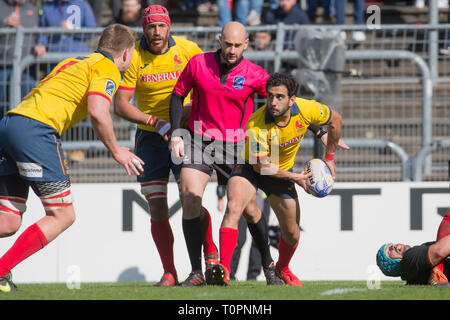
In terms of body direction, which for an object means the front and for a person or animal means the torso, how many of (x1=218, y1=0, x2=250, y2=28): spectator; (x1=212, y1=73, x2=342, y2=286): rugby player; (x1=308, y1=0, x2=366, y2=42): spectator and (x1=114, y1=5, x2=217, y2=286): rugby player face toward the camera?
4

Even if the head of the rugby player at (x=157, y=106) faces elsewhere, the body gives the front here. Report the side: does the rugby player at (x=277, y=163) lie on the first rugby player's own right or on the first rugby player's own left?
on the first rugby player's own left

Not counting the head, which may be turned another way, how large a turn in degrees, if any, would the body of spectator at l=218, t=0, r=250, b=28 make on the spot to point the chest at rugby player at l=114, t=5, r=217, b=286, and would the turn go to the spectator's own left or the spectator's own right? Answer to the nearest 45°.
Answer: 0° — they already face them

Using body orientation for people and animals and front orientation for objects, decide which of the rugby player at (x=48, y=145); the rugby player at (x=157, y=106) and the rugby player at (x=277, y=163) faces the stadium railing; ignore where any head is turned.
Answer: the rugby player at (x=48, y=145)

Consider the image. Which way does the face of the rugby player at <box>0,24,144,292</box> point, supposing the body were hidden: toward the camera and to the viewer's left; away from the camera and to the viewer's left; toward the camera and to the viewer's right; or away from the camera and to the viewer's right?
away from the camera and to the viewer's right

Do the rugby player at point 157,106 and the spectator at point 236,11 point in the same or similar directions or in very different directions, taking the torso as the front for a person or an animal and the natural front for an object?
same or similar directions

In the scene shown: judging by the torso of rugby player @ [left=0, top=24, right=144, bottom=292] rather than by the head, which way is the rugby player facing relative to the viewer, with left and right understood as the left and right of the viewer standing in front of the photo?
facing away from the viewer and to the right of the viewer

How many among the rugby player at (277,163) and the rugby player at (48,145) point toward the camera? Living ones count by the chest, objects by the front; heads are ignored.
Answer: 1

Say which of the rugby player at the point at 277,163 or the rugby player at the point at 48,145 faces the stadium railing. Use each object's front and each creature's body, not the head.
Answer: the rugby player at the point at 48,145

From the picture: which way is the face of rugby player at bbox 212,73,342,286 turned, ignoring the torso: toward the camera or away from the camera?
toward the camera

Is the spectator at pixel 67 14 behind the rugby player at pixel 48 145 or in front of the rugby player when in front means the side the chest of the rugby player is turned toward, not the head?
in front

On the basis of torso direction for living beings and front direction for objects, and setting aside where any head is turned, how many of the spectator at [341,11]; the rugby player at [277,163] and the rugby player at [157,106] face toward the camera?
3

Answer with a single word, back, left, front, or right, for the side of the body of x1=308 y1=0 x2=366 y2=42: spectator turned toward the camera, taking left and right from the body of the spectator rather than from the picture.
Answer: front

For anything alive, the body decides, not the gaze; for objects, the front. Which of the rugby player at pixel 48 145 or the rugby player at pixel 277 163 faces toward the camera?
the rugby player at pixel 277 163

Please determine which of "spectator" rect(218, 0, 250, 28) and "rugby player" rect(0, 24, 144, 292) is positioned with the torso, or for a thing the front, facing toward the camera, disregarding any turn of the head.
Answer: the spectator

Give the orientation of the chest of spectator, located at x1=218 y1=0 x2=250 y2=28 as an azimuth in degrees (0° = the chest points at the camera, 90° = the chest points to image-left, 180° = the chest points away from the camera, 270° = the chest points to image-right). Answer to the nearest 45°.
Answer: approximately 0°

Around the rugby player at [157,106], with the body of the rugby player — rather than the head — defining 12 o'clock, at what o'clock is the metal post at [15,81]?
The metal post is roughly at 5 o'clock from the rugby player.

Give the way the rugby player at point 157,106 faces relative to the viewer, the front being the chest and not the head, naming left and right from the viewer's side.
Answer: facing the viewer

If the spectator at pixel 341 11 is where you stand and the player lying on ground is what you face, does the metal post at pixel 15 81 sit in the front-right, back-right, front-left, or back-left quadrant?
front-right
